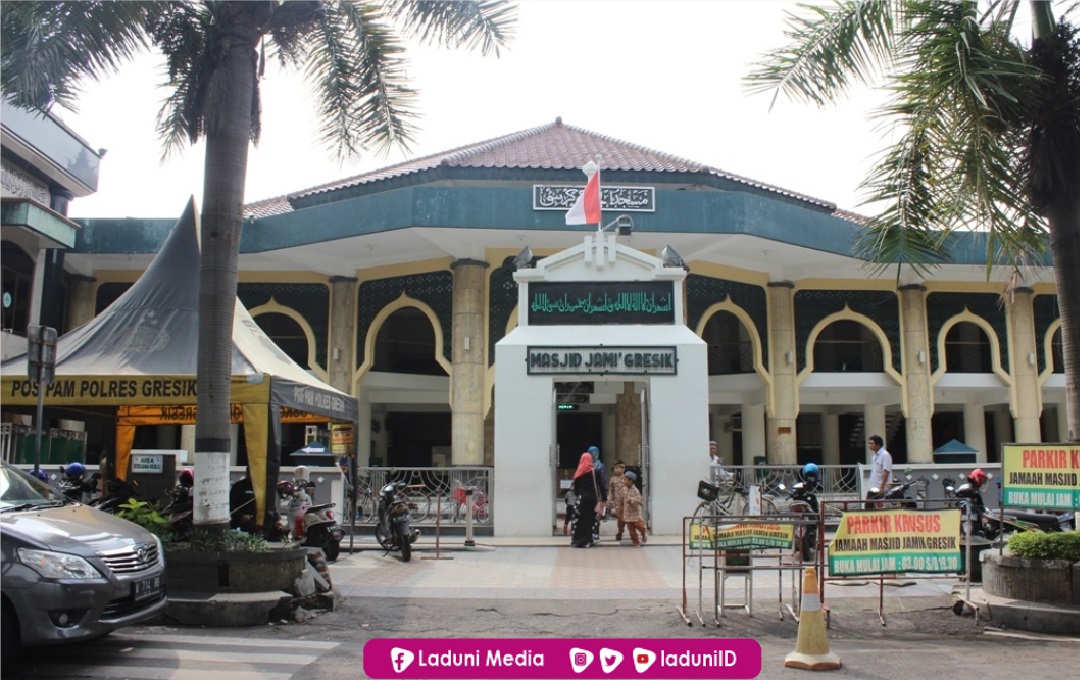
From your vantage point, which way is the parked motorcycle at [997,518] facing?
to the viewer's left

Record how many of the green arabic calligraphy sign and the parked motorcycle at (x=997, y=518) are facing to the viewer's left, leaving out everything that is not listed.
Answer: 1

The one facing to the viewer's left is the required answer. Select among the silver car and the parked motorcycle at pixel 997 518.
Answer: the parked motorcycle

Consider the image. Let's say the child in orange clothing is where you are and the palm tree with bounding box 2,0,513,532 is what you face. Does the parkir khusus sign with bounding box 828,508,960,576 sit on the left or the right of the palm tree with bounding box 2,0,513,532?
left

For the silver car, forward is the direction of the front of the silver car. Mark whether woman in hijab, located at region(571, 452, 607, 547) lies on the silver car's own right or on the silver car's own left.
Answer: on the silver car's own left

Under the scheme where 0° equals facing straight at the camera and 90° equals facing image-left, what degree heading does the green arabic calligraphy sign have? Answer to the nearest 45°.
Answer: approximately 0°

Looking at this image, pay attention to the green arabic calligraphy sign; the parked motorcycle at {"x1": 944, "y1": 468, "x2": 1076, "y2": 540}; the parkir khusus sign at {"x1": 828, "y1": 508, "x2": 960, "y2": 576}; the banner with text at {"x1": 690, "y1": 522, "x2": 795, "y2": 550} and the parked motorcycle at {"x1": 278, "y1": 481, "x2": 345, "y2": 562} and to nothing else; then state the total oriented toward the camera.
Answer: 3
